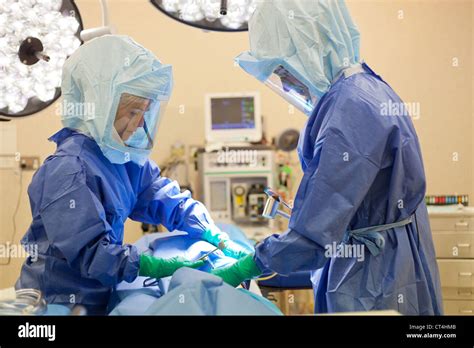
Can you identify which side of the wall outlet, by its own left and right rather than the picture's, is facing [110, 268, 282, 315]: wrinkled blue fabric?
front

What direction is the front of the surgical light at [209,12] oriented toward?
toward the camera

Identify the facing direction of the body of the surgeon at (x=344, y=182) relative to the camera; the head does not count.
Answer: to the viewer's left

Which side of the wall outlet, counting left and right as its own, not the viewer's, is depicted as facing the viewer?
front

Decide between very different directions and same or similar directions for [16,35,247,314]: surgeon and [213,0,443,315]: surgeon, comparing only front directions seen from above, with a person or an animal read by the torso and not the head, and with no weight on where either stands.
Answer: very different directions

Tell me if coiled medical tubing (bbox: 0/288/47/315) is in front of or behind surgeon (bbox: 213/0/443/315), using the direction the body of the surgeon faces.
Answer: in front

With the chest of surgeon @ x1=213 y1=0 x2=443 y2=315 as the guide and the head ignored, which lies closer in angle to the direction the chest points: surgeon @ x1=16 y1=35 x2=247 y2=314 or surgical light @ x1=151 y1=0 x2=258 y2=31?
the surgeon

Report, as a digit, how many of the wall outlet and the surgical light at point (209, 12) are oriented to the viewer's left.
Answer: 0

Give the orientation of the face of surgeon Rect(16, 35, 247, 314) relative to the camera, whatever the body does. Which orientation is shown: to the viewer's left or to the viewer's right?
to the viewer's right
